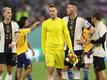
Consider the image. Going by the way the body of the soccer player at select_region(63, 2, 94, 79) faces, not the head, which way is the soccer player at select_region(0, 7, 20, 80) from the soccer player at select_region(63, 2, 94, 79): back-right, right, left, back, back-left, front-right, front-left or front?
front-right

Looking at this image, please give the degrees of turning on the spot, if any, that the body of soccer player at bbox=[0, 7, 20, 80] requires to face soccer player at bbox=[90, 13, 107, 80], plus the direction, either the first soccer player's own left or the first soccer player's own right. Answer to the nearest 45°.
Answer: approximately 90° to the first soccer player's own left

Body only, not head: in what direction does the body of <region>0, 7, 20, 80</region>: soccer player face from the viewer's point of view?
toward the camera

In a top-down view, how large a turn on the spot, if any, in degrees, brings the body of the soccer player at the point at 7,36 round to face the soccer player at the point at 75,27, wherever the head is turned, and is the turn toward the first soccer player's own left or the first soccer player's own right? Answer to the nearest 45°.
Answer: approximately 90° to the first soccer player's own left

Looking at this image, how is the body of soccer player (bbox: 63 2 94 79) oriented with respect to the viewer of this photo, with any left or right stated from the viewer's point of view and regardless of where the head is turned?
facing the viewer and to the left of the viewer

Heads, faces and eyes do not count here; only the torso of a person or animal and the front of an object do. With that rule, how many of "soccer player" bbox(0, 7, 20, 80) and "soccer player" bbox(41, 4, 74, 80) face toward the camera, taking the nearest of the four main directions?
2

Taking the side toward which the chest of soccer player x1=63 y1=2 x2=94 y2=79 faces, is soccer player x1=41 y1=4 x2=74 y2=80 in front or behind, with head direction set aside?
in front

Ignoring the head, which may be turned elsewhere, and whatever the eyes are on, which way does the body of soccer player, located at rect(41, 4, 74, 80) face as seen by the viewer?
toward the camera
